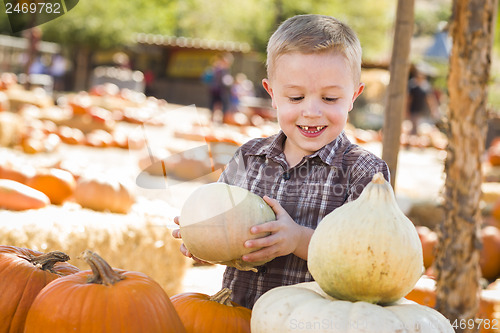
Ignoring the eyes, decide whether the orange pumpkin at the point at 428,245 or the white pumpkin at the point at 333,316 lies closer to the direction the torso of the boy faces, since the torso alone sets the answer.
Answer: the white pumpkin

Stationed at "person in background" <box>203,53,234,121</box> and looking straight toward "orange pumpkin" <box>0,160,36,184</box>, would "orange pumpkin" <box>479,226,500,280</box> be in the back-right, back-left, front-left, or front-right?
front-left

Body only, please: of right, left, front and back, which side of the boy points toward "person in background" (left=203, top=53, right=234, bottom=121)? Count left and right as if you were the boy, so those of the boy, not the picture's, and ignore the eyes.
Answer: back

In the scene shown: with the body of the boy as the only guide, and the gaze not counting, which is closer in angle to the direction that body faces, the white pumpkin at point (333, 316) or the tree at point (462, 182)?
the white pumpkin

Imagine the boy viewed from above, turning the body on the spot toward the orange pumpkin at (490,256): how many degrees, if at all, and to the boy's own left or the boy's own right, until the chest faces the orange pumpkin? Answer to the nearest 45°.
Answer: approximately 135° to the boy's own left

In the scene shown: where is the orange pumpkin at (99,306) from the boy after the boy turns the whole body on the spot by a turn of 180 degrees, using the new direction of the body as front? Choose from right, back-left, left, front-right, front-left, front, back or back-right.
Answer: back-left

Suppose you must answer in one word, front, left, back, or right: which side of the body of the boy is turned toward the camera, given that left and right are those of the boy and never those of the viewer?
front

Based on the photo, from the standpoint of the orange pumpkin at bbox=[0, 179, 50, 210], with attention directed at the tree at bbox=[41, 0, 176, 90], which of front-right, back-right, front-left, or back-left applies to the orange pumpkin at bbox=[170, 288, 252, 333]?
back-right

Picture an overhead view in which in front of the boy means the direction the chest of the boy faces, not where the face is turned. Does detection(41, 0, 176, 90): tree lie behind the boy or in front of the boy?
behind

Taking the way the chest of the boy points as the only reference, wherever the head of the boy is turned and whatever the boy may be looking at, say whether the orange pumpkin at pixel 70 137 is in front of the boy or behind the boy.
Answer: behind

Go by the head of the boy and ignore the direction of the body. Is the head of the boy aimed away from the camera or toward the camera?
toward the camera

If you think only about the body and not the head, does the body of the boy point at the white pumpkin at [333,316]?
yes

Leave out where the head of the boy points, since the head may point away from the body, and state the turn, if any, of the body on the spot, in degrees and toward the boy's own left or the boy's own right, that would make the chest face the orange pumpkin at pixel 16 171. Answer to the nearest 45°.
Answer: approximately 135° to the boy's own right

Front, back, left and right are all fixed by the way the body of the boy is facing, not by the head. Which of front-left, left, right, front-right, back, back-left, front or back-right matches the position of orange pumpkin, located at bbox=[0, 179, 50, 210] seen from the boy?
back-right
